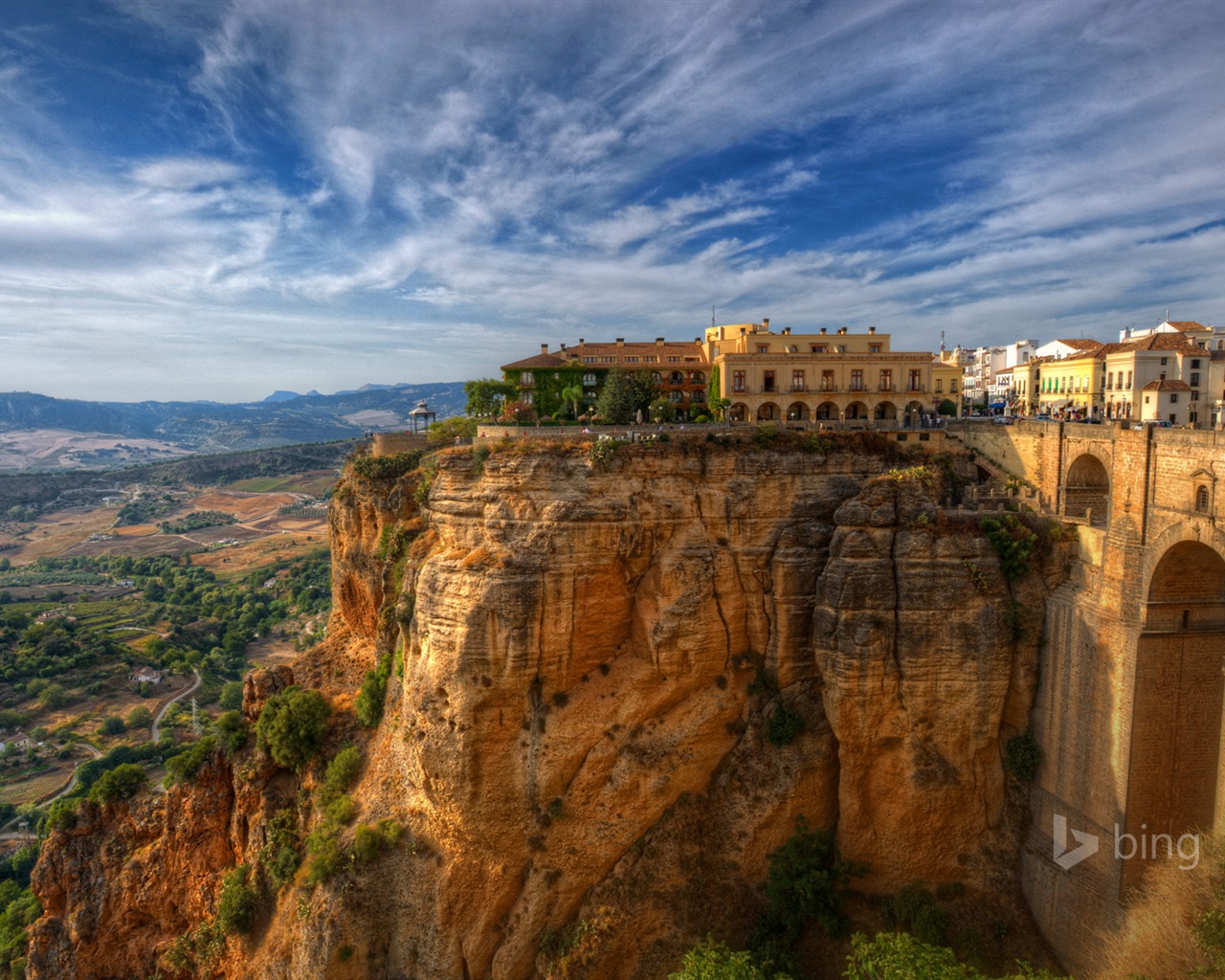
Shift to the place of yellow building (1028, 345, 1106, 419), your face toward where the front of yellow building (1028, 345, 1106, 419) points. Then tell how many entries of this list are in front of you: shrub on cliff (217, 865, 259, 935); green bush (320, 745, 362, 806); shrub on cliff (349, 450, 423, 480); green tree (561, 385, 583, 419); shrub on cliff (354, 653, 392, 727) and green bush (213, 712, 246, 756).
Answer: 6

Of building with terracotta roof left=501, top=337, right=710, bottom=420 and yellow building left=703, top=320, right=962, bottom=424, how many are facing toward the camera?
2

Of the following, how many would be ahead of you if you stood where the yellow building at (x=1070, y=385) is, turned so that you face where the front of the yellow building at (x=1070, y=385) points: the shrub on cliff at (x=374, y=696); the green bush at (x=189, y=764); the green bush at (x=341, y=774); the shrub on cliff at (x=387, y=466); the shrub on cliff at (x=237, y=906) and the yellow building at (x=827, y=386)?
6

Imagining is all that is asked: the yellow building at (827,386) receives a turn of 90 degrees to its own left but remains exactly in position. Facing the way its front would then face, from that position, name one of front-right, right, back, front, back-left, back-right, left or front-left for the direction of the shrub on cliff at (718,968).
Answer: right

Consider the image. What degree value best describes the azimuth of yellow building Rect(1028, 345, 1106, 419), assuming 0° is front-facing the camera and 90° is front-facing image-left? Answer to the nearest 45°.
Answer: approximately 45°

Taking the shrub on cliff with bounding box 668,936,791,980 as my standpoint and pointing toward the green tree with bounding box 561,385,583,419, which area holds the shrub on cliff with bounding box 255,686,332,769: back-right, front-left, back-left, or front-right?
front-left

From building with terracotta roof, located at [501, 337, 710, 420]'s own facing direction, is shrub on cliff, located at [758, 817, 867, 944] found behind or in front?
in front

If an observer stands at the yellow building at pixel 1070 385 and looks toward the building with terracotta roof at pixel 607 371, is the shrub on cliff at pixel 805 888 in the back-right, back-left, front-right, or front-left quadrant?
front-left

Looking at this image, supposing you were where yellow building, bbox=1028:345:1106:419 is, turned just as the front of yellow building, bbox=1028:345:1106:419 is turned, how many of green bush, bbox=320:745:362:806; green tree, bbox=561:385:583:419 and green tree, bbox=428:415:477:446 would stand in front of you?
3

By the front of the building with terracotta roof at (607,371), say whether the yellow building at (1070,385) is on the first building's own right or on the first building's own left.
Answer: on the first building's own left

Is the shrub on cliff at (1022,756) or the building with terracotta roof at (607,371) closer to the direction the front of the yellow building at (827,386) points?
the shrub on cliff

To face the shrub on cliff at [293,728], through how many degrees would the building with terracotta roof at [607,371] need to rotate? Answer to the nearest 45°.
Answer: approximately 45° to its right

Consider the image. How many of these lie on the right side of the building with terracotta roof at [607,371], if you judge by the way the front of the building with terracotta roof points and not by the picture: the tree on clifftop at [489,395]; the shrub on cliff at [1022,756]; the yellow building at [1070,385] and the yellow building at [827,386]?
1

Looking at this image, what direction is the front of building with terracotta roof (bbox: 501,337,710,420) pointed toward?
toward the camera

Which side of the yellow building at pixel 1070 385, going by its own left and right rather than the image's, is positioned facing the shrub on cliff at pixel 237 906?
front

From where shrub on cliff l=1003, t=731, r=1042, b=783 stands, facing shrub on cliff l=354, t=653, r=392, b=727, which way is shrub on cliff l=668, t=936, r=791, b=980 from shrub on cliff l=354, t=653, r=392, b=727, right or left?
left

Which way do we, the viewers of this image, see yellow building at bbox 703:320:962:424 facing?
facing the viewer
